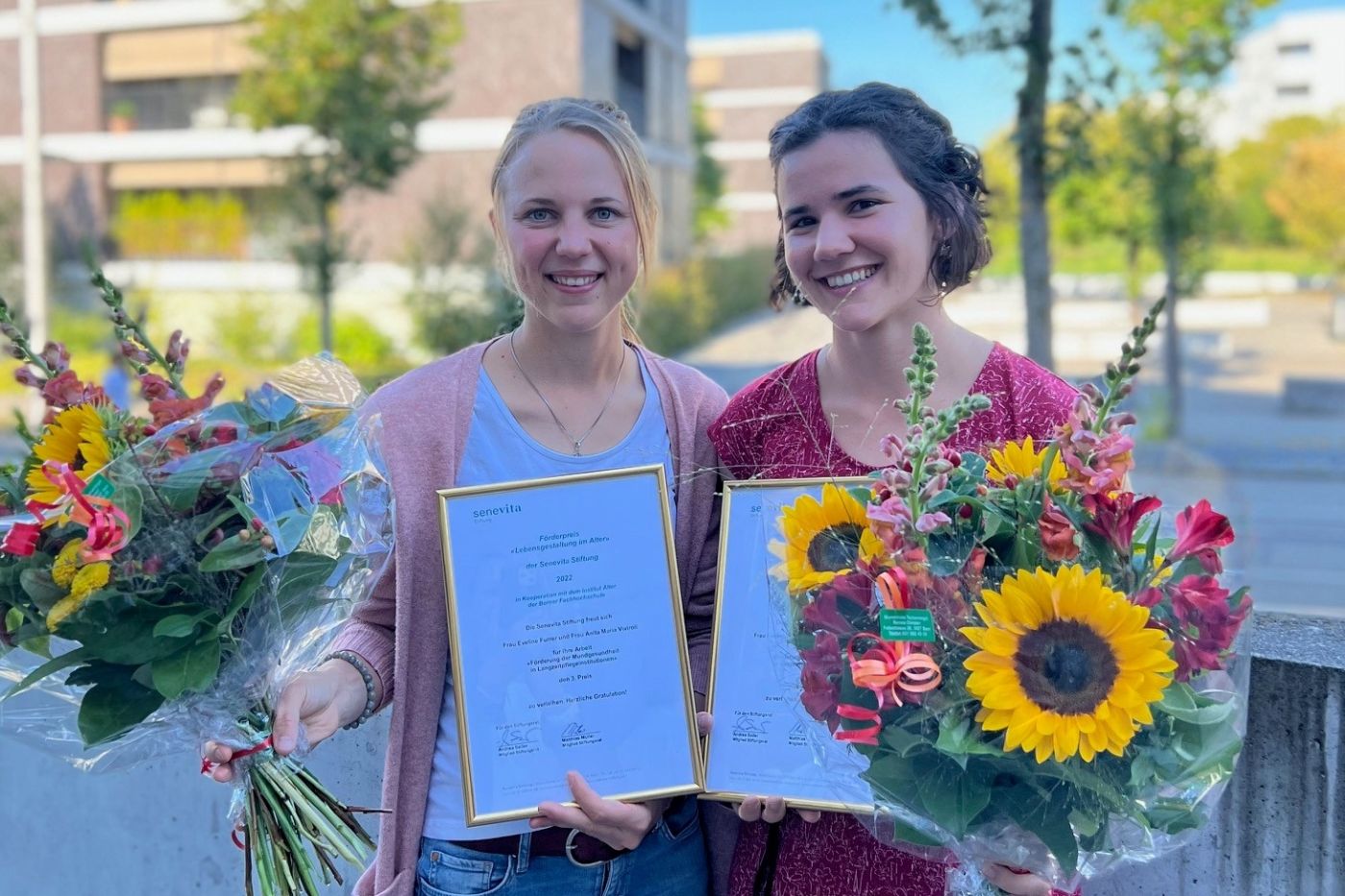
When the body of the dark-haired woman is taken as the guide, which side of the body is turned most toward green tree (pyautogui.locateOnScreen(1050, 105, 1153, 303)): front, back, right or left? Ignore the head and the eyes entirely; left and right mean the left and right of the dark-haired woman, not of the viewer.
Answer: back

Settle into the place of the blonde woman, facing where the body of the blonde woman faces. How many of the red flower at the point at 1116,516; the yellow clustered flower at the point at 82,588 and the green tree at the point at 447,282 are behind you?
1

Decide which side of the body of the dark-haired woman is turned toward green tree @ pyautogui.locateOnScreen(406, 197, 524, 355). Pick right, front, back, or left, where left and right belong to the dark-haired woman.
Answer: back

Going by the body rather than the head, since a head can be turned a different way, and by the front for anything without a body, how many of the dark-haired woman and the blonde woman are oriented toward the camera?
2

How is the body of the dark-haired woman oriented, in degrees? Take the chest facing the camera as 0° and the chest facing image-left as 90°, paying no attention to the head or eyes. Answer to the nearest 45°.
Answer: approximately 0°

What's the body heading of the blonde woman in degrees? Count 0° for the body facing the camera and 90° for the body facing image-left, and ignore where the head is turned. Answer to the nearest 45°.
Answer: approximately 0°

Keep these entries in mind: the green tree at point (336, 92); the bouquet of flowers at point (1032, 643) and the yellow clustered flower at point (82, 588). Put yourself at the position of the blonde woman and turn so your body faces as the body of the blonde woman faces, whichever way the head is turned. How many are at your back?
1
